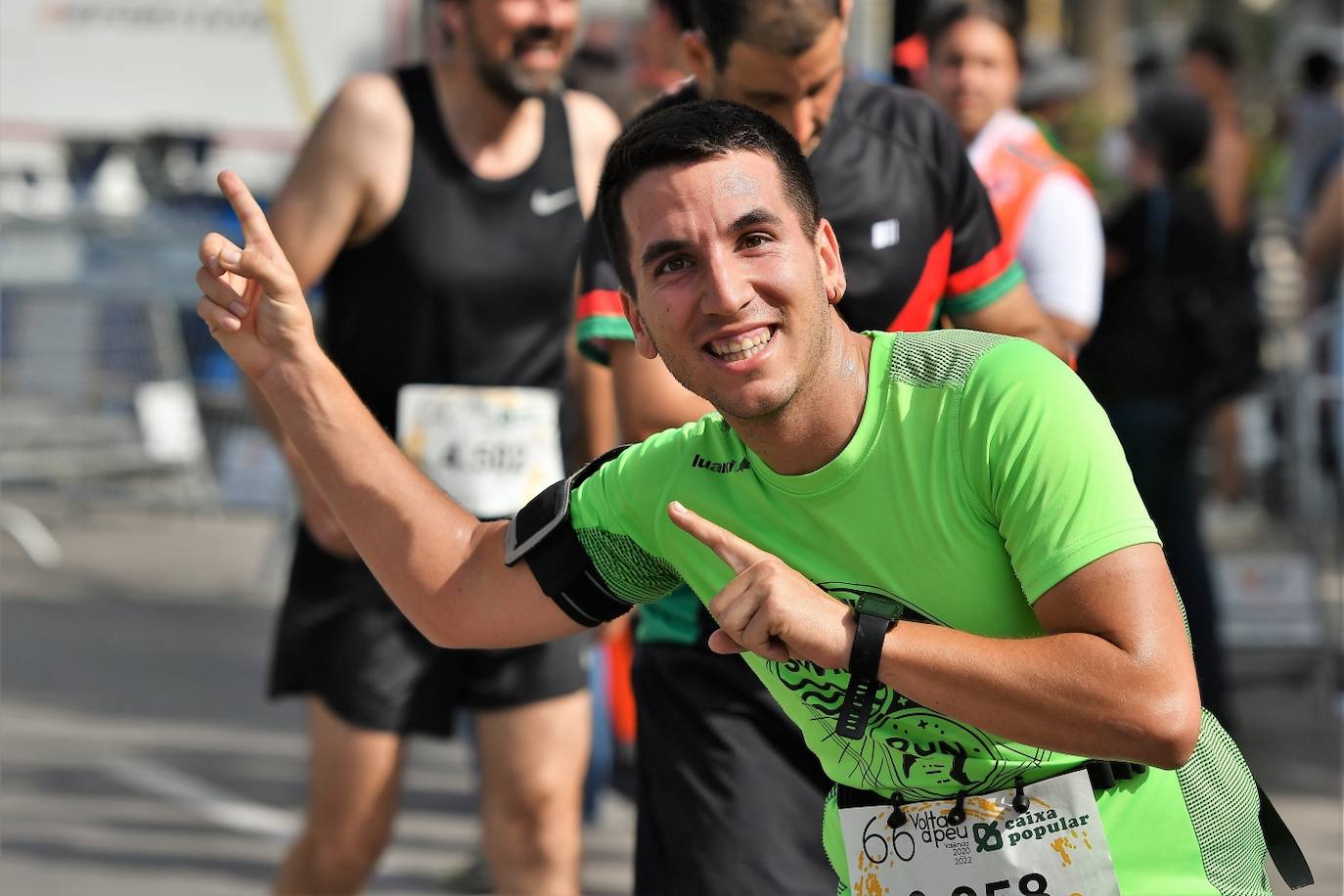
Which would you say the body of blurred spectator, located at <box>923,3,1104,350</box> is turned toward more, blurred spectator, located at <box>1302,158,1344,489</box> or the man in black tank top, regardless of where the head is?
the man in black tank top

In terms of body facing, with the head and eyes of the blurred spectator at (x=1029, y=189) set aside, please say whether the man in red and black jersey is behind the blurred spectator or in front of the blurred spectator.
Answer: in front

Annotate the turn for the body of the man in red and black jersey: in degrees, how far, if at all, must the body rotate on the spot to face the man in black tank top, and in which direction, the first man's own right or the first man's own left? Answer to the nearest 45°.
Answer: approximately 135° to the first man's own right

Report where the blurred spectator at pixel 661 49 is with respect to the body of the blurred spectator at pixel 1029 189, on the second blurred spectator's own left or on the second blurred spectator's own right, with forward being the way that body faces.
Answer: on the second blurred spectator's own right

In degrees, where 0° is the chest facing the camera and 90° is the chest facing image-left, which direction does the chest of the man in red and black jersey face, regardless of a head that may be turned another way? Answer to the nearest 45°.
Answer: approximately 0°

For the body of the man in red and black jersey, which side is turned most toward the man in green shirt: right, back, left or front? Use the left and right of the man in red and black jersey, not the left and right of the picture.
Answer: front

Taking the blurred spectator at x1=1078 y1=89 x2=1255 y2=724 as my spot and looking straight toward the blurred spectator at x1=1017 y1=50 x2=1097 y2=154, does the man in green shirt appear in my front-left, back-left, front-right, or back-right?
back-left

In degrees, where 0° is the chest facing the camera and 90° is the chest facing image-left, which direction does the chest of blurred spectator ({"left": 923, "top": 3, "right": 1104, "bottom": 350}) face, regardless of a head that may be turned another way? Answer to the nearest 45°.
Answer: approximately 45°

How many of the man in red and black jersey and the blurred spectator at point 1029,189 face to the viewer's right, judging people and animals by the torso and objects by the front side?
0
